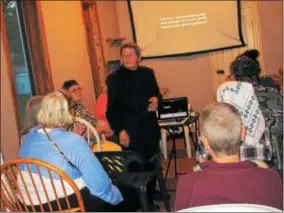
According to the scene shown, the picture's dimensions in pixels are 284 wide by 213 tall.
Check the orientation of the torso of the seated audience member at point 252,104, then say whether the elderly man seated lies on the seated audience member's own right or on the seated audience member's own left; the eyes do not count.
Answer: on the seated audience member's own left

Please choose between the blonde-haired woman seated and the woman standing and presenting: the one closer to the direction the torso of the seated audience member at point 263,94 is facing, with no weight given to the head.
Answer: the woman standing and presenting

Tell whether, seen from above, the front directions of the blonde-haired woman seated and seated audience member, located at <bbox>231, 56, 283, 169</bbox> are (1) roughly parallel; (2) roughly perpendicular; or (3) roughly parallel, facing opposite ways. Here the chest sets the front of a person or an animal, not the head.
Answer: roughly perpendicular

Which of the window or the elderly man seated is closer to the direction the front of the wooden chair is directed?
the window

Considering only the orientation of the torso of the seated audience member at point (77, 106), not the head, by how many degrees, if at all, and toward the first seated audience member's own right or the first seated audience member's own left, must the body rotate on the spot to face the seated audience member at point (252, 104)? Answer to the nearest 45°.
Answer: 0° — they already face them

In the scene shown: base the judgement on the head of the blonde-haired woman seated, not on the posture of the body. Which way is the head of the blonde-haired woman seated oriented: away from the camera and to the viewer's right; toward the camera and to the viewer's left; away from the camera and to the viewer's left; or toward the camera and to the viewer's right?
away from the camera and to the viewer's right

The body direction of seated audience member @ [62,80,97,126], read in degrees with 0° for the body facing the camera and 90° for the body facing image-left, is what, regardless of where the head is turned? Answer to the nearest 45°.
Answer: approximately 315°

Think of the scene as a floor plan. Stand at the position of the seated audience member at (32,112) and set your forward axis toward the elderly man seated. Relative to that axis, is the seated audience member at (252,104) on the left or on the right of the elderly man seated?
left

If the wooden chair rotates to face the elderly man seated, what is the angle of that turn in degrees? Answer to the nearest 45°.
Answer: approximately 90° to its right
